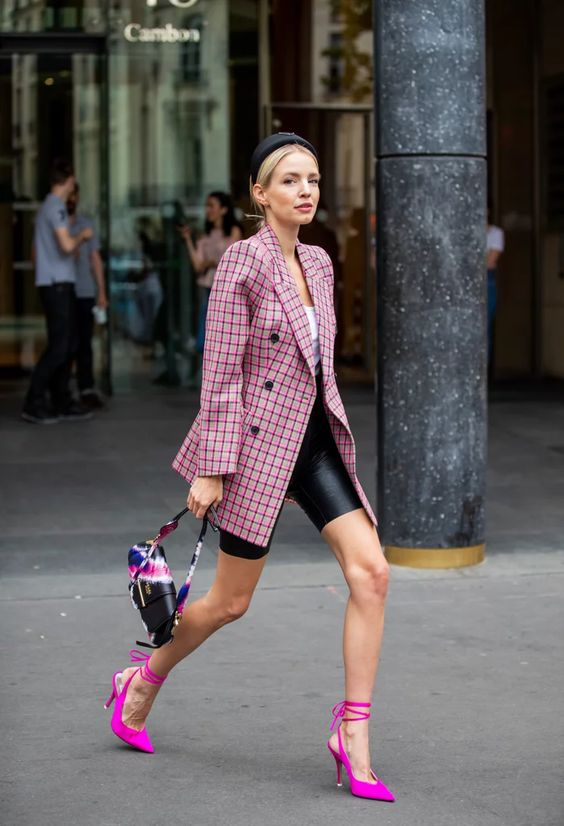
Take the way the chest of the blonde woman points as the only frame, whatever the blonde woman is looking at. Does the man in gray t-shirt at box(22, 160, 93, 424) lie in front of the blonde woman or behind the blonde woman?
behind

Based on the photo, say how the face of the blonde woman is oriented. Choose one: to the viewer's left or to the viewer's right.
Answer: to the viewer's right

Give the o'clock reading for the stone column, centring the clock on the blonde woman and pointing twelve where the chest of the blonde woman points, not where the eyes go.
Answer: The stone column is roughly at 8 o'clock from the blonde woman.

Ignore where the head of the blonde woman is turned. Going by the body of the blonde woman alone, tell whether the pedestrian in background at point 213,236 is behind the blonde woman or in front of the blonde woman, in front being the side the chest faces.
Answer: behind

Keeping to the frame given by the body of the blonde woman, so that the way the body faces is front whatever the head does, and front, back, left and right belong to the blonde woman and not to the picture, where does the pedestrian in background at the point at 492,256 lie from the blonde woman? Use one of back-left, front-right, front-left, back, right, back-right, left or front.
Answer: back-left
